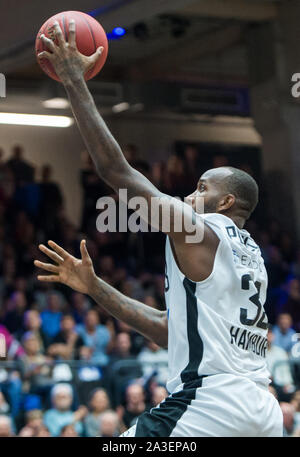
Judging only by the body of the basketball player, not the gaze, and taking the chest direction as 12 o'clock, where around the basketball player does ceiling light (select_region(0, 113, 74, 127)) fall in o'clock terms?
The ceiling light is roughly at 1 o'clock from the basketball player.

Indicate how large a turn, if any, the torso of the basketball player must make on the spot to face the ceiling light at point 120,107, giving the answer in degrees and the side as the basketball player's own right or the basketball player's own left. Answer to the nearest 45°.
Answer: approximately 45° to the basketball player's own right

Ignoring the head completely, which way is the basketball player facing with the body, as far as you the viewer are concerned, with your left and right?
facing away from the viewer and to the left of the viewer
